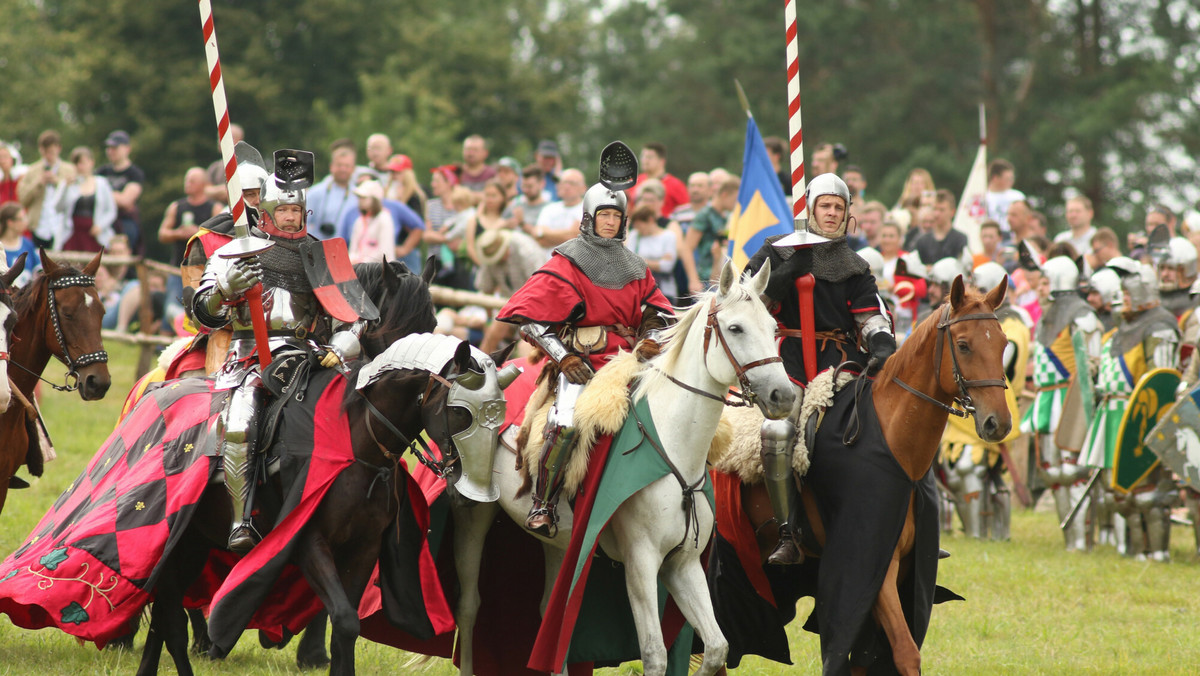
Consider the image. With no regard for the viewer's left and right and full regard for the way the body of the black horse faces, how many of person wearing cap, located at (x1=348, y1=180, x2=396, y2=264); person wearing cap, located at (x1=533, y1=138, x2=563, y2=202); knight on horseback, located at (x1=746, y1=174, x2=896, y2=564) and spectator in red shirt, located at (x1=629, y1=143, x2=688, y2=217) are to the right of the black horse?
0

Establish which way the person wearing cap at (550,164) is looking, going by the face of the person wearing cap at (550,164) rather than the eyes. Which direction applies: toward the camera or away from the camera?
toward the camera

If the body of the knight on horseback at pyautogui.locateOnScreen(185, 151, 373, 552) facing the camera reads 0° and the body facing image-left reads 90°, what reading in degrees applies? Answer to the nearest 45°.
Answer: approximately 315°

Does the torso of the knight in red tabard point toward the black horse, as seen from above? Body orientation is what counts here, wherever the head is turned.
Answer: no

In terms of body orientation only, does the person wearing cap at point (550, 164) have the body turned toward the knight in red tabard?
yes

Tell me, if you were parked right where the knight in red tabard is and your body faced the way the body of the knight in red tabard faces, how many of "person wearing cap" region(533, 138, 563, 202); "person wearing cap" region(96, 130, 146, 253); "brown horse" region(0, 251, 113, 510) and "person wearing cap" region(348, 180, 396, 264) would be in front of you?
0

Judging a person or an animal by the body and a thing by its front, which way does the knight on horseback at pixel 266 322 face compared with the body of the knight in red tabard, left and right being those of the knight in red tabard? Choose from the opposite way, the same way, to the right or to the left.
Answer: the same way

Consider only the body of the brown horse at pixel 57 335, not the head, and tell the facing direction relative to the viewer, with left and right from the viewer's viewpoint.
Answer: facing the viewer and to the right of the viewer

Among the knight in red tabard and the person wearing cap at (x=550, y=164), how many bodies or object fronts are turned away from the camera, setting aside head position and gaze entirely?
0

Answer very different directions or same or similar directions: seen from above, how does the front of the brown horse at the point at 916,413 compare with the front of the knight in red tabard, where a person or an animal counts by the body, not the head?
same or similar directions

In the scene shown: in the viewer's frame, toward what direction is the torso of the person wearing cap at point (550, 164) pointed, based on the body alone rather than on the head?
toward the camera

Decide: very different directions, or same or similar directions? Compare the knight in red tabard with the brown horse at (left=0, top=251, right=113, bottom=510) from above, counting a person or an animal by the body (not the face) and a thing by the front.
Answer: same or similar directions

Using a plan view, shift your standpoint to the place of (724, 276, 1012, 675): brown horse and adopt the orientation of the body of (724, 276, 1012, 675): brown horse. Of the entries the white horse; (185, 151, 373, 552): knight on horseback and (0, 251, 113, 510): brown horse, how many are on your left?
0

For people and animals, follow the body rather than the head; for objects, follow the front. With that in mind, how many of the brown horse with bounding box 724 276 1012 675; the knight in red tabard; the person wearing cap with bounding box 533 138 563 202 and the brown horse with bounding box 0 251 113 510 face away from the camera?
0

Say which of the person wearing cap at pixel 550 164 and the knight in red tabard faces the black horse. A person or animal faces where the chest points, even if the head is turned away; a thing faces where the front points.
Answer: the person wearing cap
